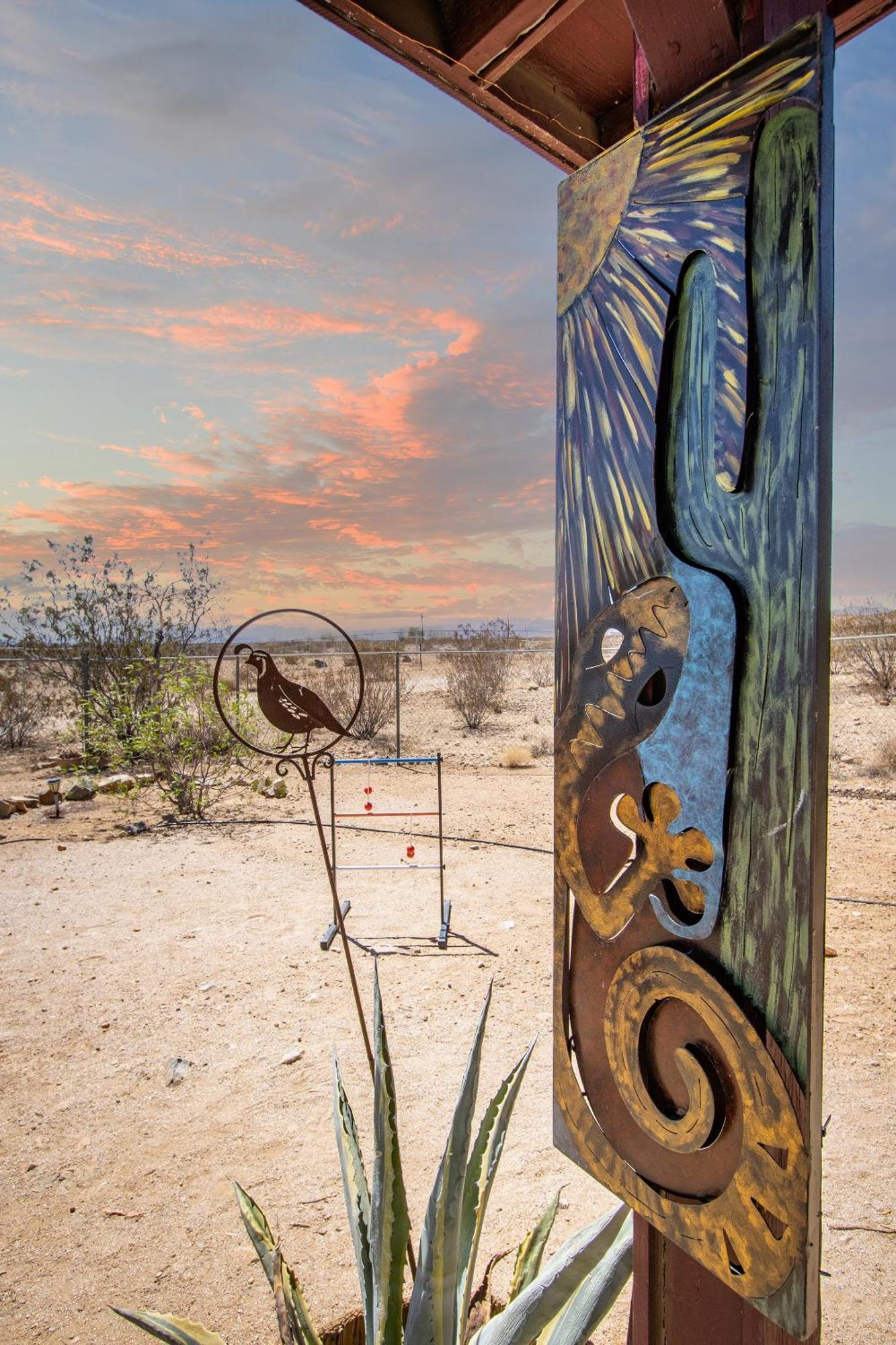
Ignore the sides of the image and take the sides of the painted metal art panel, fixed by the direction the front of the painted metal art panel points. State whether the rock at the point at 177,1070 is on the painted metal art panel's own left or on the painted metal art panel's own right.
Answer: on the painted metal art panel's own right

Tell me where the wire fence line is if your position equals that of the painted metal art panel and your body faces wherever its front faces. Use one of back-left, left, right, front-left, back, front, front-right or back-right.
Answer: right

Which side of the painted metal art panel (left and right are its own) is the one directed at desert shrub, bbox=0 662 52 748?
right

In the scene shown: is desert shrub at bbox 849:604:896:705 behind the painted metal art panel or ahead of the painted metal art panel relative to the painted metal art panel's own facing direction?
behind

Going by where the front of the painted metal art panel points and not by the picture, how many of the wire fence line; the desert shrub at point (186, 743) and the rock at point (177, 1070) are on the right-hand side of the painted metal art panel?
3

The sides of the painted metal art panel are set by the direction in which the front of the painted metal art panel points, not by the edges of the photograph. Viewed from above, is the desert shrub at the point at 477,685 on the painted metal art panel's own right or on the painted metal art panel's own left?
on the painted metal art panel's own right

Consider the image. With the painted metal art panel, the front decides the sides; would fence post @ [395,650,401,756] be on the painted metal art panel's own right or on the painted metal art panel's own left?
on the painted metal art panel's own right

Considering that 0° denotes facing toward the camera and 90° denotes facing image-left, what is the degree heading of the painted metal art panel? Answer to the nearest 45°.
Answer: approximately 45°

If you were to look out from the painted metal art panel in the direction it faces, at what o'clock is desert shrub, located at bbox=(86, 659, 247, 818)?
The desert shrub is roughly at 3 o'clock from the painted metal art panel.

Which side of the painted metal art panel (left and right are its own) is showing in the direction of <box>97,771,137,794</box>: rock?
right

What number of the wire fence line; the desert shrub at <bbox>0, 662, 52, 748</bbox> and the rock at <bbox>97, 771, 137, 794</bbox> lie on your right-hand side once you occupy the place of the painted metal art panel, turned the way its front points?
3

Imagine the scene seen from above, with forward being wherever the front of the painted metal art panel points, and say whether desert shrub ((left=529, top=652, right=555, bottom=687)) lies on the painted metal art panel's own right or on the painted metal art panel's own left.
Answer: on the painted metal art panel's own right
